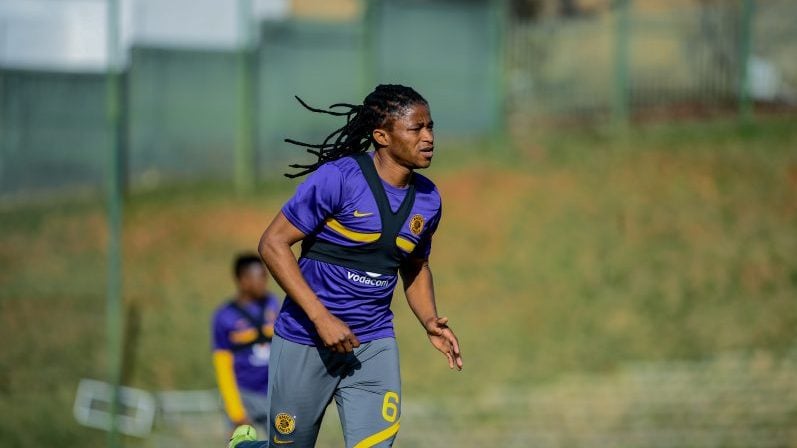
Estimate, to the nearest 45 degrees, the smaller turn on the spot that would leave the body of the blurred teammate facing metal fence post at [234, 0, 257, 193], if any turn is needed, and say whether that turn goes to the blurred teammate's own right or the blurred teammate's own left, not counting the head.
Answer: approximately 135° to the blurred teammate's own left

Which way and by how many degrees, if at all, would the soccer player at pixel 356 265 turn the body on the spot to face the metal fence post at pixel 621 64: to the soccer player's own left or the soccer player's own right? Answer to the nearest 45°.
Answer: approximately 135° to the soccer player's own left

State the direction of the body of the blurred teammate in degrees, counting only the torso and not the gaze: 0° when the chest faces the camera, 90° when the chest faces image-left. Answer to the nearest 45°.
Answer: approximately 315°

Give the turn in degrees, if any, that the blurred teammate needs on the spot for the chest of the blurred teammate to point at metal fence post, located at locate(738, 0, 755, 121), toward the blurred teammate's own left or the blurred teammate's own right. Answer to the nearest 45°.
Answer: approximately 90° to the blurred teammate's own left

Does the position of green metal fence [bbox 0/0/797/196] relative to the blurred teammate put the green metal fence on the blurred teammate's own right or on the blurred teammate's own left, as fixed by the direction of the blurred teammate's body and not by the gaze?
on the blurred teammate's own left

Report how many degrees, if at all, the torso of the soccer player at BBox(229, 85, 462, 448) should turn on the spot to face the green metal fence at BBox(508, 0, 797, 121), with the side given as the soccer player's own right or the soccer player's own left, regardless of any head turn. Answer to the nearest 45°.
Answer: approximately 135° to the soccer player's own left

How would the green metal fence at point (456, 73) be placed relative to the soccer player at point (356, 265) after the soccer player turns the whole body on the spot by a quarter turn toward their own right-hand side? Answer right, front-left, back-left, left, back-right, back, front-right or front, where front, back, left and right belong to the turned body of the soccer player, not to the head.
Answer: back-right
